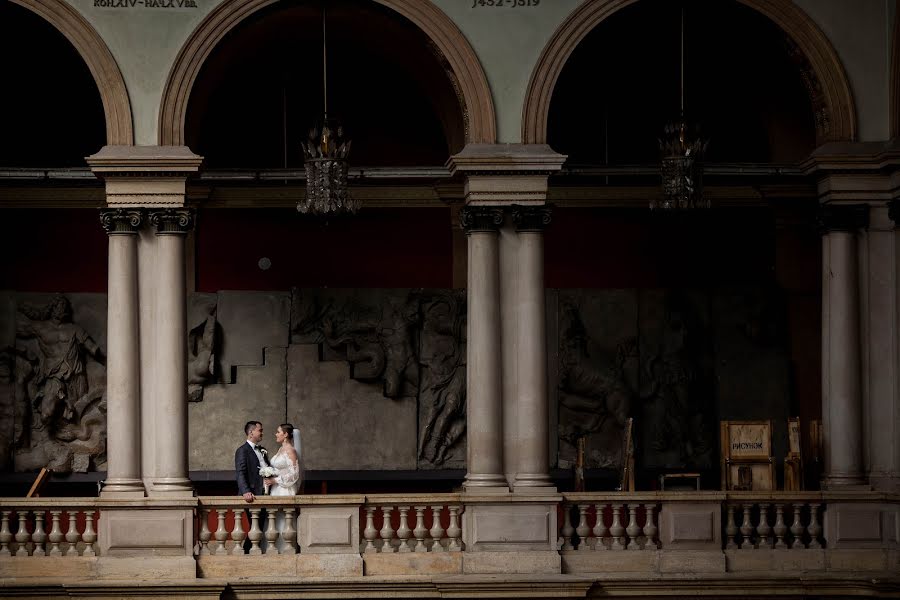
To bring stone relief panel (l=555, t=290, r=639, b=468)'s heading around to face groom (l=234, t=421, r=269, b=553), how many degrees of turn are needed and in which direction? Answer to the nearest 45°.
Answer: approximately 45° to its right

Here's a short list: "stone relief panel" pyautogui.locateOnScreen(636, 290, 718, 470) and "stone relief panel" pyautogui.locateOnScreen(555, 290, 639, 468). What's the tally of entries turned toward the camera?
2

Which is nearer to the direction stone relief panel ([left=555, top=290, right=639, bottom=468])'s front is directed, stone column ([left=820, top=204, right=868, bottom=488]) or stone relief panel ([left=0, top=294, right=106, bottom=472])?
the stone column

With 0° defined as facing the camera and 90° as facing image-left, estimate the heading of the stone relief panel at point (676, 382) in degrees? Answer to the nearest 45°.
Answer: approximately 0°

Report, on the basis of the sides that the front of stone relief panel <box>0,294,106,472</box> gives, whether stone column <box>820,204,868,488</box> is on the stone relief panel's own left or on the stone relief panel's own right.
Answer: on the stone relief panel's own left

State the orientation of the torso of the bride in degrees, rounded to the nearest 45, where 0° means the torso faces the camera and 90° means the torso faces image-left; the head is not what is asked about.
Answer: approximately 90°

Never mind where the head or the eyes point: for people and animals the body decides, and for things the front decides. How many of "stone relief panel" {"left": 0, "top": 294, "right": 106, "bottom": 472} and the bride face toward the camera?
1

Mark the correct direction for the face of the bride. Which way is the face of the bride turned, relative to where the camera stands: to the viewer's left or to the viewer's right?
to the viewer's left

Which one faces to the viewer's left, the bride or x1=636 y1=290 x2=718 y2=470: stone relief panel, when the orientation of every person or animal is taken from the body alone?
the bride

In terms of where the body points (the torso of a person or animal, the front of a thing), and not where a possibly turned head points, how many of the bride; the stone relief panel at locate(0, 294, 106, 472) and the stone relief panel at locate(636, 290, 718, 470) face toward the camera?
2

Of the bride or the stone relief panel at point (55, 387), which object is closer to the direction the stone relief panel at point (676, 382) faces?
the bride
